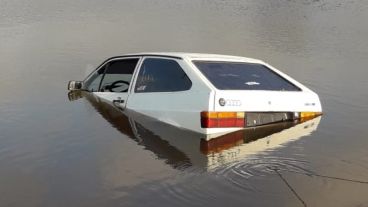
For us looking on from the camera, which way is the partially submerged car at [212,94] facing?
facing away from the viewer and to the left of the viewer
